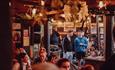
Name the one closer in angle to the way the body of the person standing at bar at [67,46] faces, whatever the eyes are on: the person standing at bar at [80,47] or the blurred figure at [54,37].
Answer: the person standing at bar

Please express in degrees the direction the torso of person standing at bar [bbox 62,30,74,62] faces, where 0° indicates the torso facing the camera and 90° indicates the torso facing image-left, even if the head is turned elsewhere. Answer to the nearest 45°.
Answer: approximately 315°

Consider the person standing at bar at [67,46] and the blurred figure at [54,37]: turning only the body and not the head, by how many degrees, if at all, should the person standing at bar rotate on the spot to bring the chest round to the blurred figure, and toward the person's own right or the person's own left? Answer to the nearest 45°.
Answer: approximately 135° to the person's own right
